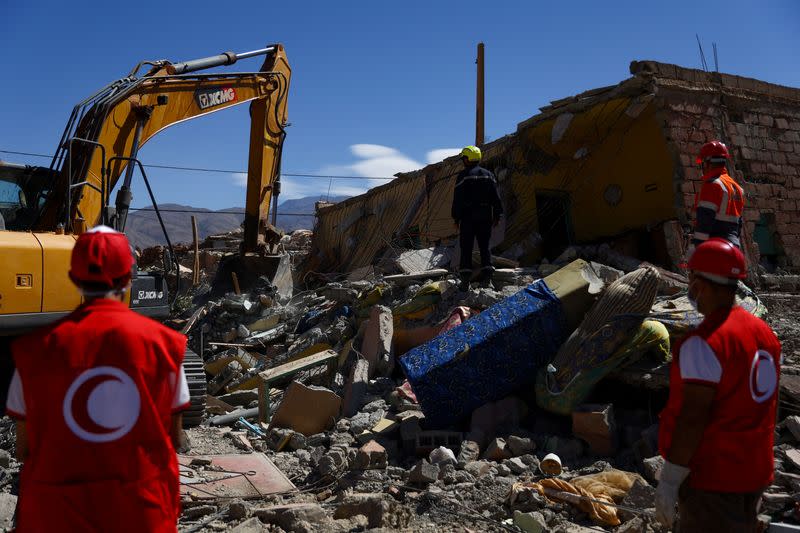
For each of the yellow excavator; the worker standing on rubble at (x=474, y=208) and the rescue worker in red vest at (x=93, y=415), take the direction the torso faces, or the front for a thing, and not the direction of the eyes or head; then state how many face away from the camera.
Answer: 2

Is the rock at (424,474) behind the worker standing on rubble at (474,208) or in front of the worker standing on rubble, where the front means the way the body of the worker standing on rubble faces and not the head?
behind

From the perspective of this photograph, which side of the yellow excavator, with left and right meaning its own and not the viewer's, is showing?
right

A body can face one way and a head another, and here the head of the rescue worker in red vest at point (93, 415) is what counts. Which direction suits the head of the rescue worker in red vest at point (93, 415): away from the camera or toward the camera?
away from the camera

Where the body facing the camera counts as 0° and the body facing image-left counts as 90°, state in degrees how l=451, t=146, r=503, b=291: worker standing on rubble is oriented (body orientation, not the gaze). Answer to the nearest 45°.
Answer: approximately 180°

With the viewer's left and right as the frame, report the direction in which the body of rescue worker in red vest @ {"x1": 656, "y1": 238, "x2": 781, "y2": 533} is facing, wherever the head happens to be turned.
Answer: facing away from the viewer and to the left of the viewer

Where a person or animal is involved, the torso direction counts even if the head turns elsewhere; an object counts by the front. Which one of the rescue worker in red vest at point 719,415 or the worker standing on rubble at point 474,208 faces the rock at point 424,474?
the rescue worker in red vest
